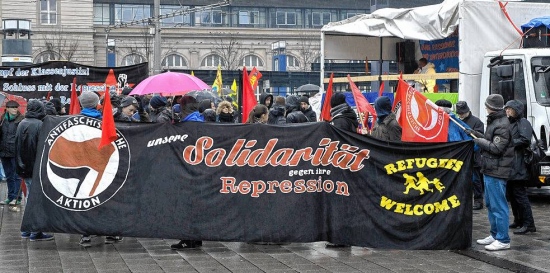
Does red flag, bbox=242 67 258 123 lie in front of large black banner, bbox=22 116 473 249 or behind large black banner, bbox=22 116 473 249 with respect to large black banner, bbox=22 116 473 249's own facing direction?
behind

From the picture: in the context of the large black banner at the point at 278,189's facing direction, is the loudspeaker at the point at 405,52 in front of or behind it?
behind

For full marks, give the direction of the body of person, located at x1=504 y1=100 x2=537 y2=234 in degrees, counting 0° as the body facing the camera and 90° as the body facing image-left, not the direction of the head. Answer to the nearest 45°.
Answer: approximately 90°

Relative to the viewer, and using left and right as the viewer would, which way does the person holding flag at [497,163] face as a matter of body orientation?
facing to the left of the viewer
